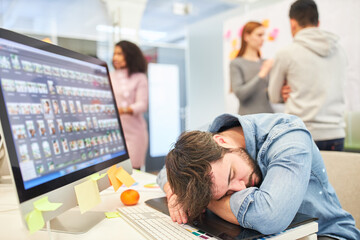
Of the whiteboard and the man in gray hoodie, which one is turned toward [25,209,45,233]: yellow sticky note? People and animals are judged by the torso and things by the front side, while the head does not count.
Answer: the whiteboard

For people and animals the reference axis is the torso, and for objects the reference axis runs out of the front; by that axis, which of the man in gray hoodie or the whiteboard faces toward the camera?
the whiteboard

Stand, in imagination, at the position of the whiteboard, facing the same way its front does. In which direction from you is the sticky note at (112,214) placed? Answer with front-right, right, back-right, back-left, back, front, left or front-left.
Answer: front

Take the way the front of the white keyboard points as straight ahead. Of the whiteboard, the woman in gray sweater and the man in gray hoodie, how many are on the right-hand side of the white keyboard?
0

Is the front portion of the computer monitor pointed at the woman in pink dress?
no

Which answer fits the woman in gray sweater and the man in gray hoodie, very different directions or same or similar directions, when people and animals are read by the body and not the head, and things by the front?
very different directions

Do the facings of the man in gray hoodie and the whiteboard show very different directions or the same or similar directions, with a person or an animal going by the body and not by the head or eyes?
very different directions

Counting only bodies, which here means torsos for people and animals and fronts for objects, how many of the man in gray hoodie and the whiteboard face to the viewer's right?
0

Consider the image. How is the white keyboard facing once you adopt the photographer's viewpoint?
facing to the right of the viewer

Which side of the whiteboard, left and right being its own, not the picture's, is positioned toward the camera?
front

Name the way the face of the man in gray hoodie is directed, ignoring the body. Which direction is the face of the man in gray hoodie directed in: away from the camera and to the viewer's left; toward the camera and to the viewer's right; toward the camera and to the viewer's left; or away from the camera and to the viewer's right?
away from the camera and to the viewer's left

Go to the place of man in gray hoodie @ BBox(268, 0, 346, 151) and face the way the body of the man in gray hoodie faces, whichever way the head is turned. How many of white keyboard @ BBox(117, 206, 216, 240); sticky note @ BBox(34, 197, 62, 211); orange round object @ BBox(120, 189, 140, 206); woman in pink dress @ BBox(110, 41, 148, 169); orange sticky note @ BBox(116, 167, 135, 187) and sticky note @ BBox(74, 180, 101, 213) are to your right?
0

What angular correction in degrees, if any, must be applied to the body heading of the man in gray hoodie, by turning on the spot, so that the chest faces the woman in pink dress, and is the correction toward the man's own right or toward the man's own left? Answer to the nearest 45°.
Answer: approximately 45° to the man's own left

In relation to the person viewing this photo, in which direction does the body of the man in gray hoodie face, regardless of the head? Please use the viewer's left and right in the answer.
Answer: facing away from the viewer and to the left of the viewer

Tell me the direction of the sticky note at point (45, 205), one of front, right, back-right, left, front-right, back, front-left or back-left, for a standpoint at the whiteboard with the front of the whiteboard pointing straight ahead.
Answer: front
